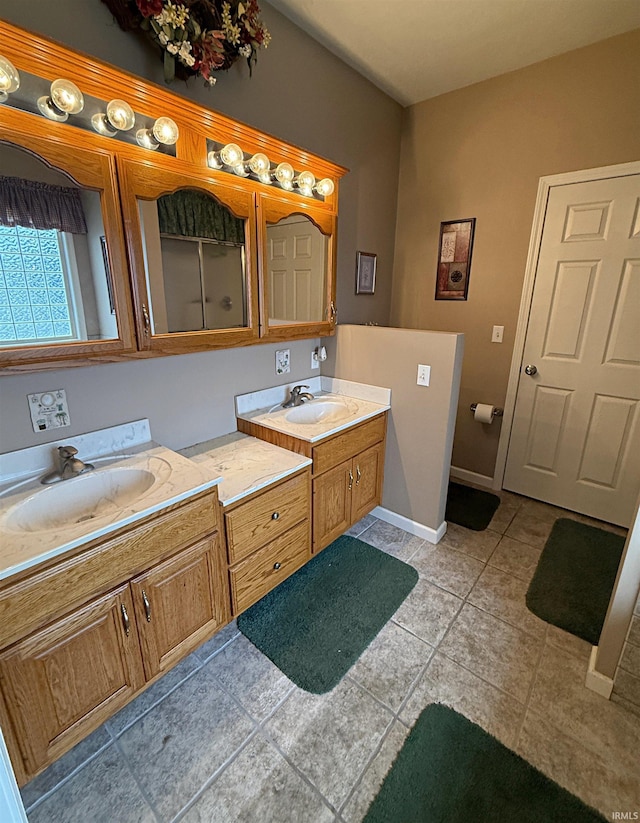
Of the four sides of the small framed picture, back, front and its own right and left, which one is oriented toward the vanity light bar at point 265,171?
right

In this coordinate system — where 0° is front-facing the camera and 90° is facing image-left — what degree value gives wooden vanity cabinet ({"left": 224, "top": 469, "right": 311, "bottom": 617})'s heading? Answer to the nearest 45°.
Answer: approximately 315°

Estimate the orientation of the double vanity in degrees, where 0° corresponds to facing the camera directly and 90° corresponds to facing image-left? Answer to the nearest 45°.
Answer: approximately 315°

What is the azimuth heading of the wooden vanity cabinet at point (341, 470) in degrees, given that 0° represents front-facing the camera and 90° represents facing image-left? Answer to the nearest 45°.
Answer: approximately 315°

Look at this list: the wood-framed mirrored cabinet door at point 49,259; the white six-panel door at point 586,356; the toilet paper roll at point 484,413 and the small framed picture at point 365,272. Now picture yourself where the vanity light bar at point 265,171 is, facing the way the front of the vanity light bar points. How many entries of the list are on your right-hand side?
1

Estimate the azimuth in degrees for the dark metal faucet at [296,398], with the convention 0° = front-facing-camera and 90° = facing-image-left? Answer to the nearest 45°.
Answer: approximately 315°

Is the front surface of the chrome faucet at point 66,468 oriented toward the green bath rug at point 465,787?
yes

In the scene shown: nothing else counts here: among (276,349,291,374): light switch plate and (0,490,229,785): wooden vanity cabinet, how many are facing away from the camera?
0

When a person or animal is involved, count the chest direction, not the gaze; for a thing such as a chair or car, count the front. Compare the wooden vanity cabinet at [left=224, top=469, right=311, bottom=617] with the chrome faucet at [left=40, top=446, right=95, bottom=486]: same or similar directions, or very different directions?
same or similar directions

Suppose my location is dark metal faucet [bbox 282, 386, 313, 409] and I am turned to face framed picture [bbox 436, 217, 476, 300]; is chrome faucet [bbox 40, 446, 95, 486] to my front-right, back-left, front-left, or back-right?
back-right

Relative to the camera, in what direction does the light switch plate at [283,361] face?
facing the viewer and to the right of the viewer

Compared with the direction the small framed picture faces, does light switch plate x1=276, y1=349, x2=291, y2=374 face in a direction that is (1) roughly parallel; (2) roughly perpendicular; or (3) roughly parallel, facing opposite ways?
roughly parallel
